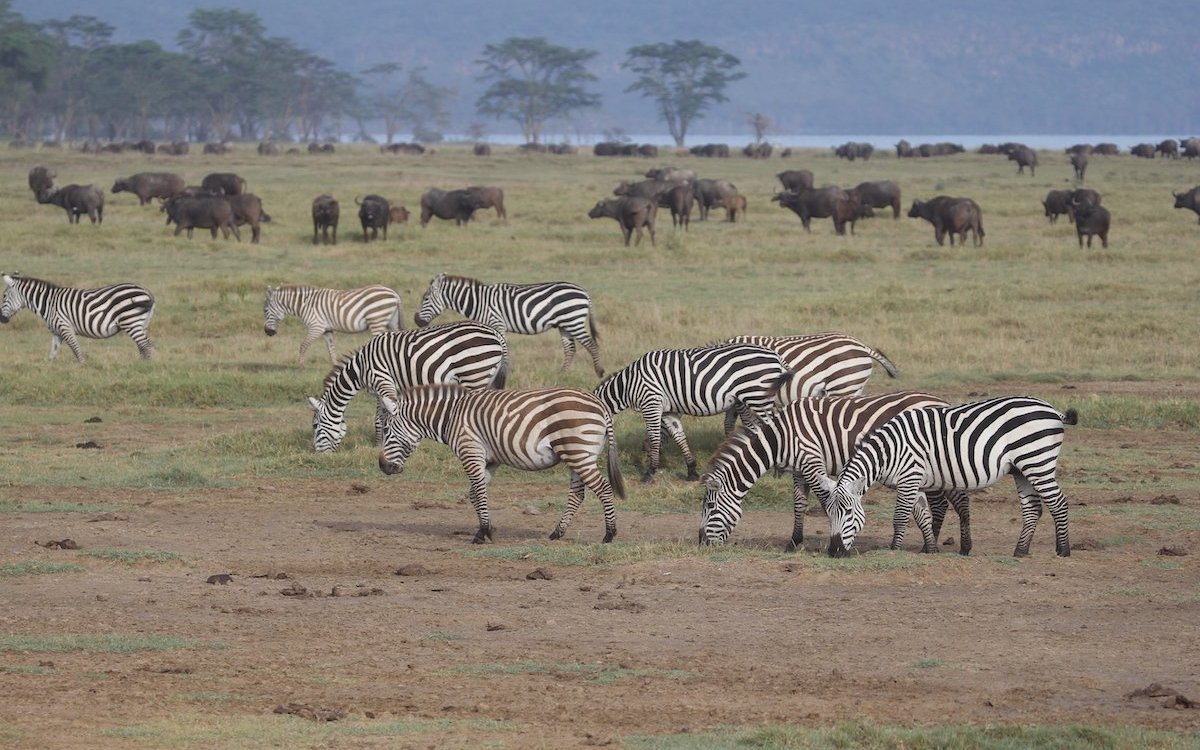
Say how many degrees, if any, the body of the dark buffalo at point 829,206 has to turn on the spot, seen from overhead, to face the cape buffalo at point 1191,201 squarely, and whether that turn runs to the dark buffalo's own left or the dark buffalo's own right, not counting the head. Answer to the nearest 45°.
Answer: approximately 180°

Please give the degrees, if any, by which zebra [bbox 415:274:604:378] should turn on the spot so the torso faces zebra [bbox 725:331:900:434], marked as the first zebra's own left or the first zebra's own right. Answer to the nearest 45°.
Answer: approximately 135° to the first zebra's own left

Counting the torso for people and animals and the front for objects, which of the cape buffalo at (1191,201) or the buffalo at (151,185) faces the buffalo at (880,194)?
the cape buffalo

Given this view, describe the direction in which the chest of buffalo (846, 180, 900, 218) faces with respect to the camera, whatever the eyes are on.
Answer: to the viewer's left

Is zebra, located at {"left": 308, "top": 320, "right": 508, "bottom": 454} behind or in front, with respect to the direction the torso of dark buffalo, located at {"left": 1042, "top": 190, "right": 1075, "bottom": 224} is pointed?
in front

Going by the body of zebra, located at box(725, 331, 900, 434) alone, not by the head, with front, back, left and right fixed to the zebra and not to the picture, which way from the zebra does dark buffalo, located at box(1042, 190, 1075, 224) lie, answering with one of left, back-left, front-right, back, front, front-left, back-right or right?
right

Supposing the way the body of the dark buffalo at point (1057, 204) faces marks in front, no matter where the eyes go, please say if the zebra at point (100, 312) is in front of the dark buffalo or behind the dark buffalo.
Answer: in front

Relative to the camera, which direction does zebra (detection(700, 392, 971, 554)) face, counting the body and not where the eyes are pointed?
to the viewer's left

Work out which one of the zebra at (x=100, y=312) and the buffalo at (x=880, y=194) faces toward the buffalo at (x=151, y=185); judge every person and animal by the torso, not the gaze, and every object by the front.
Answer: the buffalo at (x=880, y=194)

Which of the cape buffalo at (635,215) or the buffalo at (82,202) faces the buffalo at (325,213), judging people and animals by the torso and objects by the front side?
the cape buffalo

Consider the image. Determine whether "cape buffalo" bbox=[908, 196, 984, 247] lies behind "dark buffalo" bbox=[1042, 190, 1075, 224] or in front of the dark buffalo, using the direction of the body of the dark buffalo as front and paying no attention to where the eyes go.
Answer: in front

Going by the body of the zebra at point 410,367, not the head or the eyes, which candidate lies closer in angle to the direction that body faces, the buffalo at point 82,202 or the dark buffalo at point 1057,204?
the buffalo

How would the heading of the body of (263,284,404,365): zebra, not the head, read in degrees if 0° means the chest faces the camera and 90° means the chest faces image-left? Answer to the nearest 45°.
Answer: approximately 90°

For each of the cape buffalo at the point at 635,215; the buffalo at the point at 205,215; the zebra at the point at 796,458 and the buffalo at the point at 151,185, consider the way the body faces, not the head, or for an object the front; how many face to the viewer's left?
4

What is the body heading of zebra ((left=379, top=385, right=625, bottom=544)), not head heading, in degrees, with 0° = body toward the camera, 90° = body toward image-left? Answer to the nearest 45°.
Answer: approximately 90°

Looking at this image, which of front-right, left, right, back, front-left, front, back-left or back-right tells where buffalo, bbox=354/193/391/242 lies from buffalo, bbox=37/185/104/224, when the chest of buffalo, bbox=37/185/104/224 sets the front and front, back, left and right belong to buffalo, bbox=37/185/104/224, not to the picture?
back-left

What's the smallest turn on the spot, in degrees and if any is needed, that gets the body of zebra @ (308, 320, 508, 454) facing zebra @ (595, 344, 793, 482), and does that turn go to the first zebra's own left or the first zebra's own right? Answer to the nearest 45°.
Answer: approximately 135° to the first zebra's own left
